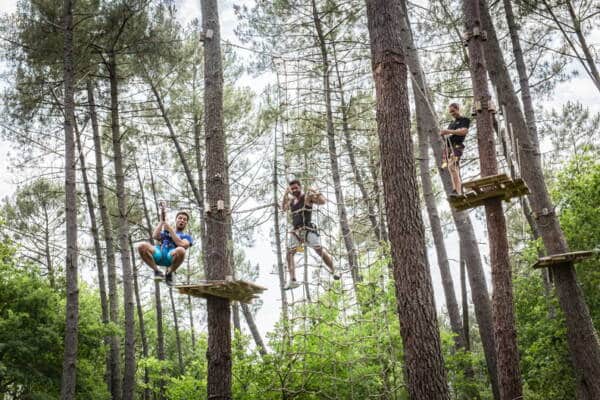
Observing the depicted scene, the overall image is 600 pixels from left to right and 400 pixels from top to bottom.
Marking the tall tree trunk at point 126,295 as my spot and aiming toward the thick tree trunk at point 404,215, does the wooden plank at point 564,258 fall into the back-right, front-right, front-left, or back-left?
front-left

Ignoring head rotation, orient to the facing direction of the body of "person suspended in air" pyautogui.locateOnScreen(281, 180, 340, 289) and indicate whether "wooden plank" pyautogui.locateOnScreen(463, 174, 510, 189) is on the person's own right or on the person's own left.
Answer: on the person's own left

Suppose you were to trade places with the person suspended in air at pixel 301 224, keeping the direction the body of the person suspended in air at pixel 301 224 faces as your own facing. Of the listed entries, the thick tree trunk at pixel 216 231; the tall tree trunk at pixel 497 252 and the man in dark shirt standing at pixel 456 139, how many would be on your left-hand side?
2

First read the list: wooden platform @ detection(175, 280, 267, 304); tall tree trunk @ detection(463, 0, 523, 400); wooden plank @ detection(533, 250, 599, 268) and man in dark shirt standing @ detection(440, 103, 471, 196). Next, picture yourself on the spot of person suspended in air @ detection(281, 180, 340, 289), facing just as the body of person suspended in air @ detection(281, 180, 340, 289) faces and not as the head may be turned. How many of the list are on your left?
3

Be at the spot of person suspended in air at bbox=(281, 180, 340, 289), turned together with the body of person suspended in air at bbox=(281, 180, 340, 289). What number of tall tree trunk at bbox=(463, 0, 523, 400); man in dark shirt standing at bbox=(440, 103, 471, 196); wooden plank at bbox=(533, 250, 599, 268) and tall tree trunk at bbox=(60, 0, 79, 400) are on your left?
3

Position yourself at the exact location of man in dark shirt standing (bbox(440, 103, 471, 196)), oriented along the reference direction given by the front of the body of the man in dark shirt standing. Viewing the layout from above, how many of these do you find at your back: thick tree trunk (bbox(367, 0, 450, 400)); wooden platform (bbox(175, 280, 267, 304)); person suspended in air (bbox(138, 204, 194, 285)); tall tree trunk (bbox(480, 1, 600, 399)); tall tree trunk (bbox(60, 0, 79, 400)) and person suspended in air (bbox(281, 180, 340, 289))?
1

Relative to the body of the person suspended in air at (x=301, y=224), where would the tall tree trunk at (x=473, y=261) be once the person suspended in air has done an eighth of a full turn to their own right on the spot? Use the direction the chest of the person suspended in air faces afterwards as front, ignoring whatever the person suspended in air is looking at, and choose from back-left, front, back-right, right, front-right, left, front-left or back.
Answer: back

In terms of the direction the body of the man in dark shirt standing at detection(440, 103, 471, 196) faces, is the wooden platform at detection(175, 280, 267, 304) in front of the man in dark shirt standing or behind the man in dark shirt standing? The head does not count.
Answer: in front

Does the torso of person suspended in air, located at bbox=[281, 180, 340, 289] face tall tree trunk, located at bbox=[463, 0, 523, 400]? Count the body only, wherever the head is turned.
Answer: no

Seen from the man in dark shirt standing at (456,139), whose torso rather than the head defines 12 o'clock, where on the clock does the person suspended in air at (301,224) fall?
The person suspended in air is roughly at 1 o'clock from the man in dark shirt standing.

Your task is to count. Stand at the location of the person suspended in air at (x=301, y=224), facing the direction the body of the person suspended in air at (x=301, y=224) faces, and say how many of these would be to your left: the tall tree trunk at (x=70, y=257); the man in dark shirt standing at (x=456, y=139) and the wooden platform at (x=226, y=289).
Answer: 1

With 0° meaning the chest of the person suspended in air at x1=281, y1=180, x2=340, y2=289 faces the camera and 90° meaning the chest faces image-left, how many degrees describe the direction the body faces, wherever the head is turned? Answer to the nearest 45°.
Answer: approximately 0°

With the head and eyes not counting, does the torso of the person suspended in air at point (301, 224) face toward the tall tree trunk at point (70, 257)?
no

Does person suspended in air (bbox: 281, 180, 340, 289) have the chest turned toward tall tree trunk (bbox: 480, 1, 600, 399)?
no

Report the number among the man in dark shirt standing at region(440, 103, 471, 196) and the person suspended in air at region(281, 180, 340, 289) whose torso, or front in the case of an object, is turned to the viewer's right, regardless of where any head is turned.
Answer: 0

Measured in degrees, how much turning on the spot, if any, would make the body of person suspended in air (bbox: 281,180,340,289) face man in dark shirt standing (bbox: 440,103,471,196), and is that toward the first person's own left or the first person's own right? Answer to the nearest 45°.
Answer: approximately 90° to the first person's own left
